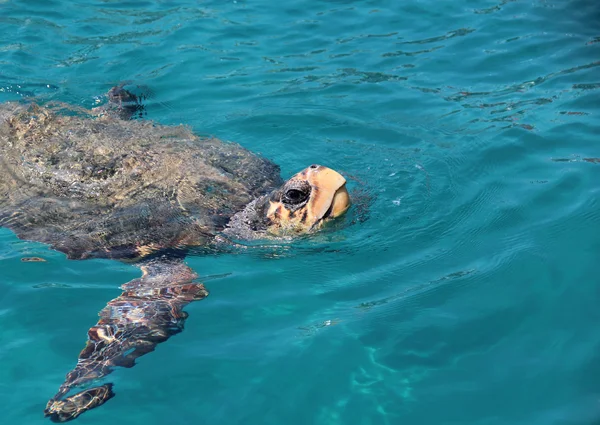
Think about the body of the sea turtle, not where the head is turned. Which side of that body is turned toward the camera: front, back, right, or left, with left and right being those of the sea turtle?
right
